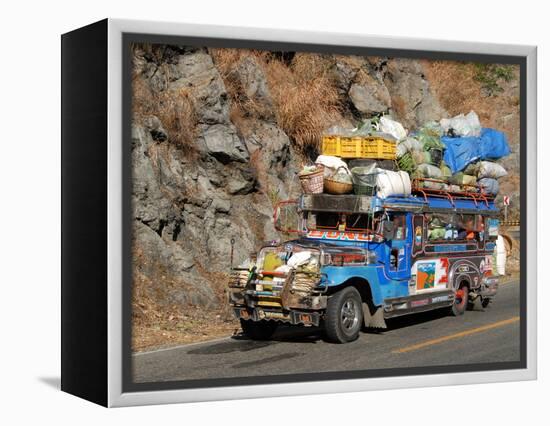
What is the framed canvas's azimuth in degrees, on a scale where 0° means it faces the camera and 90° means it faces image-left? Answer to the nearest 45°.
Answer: approximately 315°
